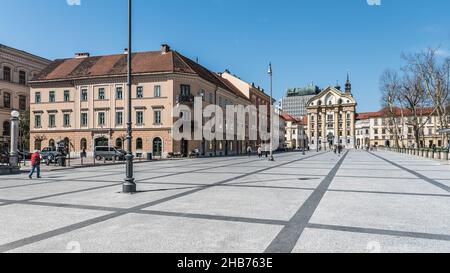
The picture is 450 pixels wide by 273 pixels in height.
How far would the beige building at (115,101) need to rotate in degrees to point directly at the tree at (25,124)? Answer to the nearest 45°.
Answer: approximately 135° to its right

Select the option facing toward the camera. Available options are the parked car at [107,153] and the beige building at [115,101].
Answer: the beige building

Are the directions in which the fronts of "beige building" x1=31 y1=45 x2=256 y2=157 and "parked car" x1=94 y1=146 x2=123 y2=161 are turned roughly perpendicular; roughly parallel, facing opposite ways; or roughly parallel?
roughly perpendicular

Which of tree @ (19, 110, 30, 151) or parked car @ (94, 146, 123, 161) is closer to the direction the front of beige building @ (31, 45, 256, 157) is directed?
the parked car

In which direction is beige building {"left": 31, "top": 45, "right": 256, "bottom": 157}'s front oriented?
toward the camera

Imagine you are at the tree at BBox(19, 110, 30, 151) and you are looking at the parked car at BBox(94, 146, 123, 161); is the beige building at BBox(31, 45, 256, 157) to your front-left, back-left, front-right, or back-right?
front-left

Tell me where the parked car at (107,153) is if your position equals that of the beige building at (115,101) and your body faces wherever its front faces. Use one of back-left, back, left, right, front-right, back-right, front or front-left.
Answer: front
